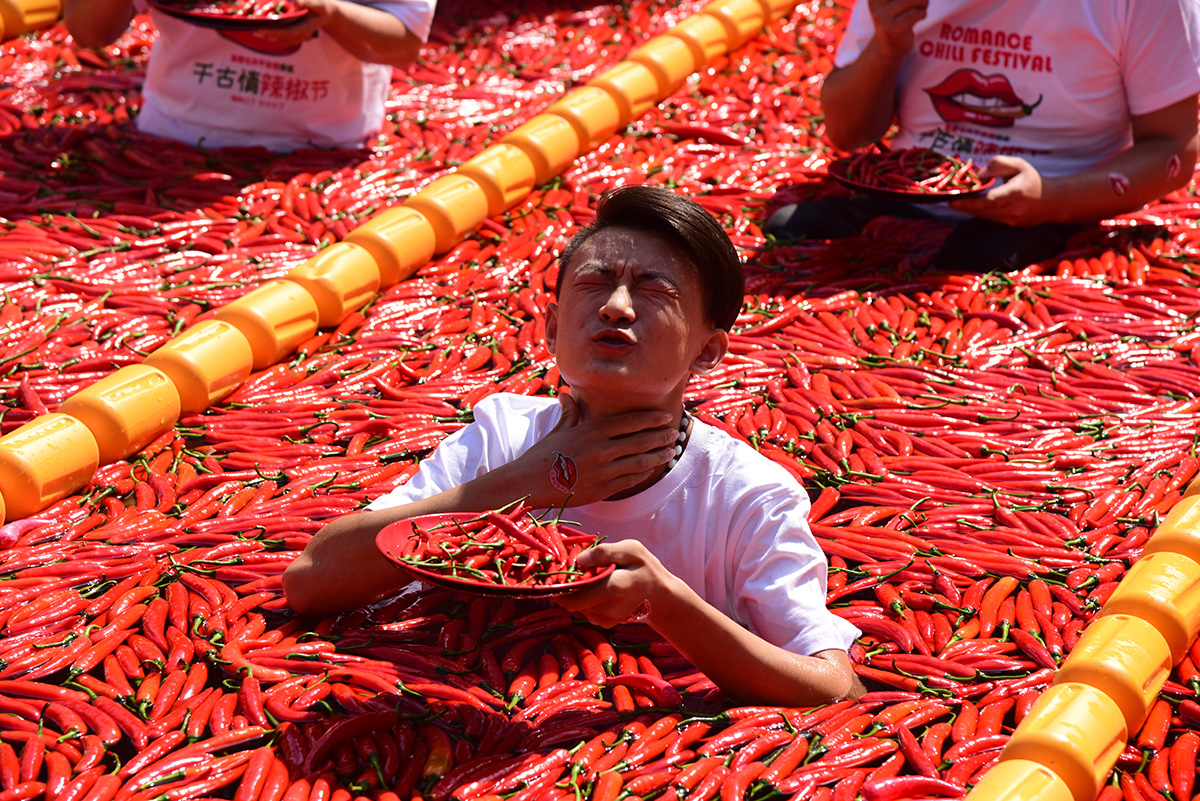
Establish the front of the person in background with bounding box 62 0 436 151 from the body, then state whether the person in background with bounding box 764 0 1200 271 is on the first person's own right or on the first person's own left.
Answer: on the first person's own left

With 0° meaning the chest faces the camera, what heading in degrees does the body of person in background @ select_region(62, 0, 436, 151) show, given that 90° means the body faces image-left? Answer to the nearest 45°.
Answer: approximately 0°

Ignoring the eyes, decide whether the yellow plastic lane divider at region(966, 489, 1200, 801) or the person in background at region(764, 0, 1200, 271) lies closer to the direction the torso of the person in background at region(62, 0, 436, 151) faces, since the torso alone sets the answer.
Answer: the yellow plastic lane divider

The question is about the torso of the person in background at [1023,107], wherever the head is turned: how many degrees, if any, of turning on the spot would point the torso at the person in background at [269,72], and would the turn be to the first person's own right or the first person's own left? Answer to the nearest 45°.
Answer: approximately 45° to the first person's own right

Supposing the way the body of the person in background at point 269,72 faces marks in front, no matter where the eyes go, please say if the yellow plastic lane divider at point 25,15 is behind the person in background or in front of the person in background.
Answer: behind

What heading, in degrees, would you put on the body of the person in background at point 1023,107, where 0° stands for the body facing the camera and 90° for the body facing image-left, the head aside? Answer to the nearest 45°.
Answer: approximately 45°

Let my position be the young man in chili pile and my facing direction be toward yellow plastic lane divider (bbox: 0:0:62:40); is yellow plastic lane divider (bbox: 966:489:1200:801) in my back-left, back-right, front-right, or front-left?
back-right
